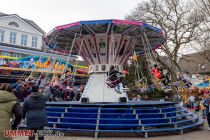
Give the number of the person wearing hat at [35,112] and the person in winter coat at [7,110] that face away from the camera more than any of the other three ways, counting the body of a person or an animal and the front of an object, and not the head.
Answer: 2

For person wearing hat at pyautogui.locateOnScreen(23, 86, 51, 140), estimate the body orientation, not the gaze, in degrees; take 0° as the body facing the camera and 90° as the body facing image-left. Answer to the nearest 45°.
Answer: approximately 180°

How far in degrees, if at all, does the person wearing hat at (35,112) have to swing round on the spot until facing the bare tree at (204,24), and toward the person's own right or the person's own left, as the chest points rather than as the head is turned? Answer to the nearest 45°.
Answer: approximately 45° to the person's own right

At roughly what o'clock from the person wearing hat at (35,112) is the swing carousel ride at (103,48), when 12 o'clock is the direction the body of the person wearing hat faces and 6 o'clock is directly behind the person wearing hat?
The swing carousel ride is roughly at 1 o'clock from the person wearing hat.

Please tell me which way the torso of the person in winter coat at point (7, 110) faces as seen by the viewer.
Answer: away from the camera

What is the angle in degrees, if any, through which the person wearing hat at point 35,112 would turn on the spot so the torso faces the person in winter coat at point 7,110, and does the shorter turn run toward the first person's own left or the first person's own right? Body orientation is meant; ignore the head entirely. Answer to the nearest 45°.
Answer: approximately 135° to the first person's own left
